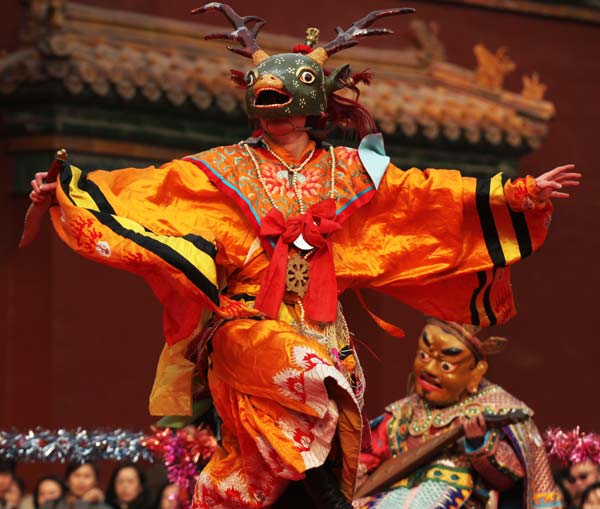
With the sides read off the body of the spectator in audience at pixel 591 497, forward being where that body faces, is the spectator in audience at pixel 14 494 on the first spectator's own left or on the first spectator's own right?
on the first spectator's own right

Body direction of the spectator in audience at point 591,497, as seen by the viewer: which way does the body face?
toward the camera

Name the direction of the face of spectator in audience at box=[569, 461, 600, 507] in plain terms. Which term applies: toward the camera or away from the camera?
toward the camera

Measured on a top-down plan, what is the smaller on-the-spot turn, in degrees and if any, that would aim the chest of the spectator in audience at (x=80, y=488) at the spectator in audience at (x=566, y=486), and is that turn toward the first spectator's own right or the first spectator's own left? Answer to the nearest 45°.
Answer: approximately 90° to the first spectator's own left

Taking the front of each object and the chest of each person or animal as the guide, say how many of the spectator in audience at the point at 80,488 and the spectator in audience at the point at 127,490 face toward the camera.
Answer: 2

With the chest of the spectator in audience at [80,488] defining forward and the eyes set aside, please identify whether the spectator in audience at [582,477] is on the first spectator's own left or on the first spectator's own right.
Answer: on the first spectator's own left

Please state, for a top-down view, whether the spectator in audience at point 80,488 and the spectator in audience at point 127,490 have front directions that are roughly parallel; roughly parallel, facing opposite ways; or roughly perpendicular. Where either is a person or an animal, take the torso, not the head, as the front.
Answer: roughly parallel

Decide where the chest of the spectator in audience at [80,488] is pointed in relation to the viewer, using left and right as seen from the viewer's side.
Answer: facing the viewer

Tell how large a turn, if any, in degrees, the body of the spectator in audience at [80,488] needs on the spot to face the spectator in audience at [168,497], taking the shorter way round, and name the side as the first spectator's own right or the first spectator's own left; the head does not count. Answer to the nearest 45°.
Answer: approximately 90° to the first spectator's own left

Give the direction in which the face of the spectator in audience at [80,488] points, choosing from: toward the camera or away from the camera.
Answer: toward the camera

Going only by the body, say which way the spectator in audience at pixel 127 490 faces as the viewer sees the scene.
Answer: toward the camera

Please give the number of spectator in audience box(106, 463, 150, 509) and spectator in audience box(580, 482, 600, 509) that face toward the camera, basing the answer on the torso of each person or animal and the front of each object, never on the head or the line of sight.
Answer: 2
